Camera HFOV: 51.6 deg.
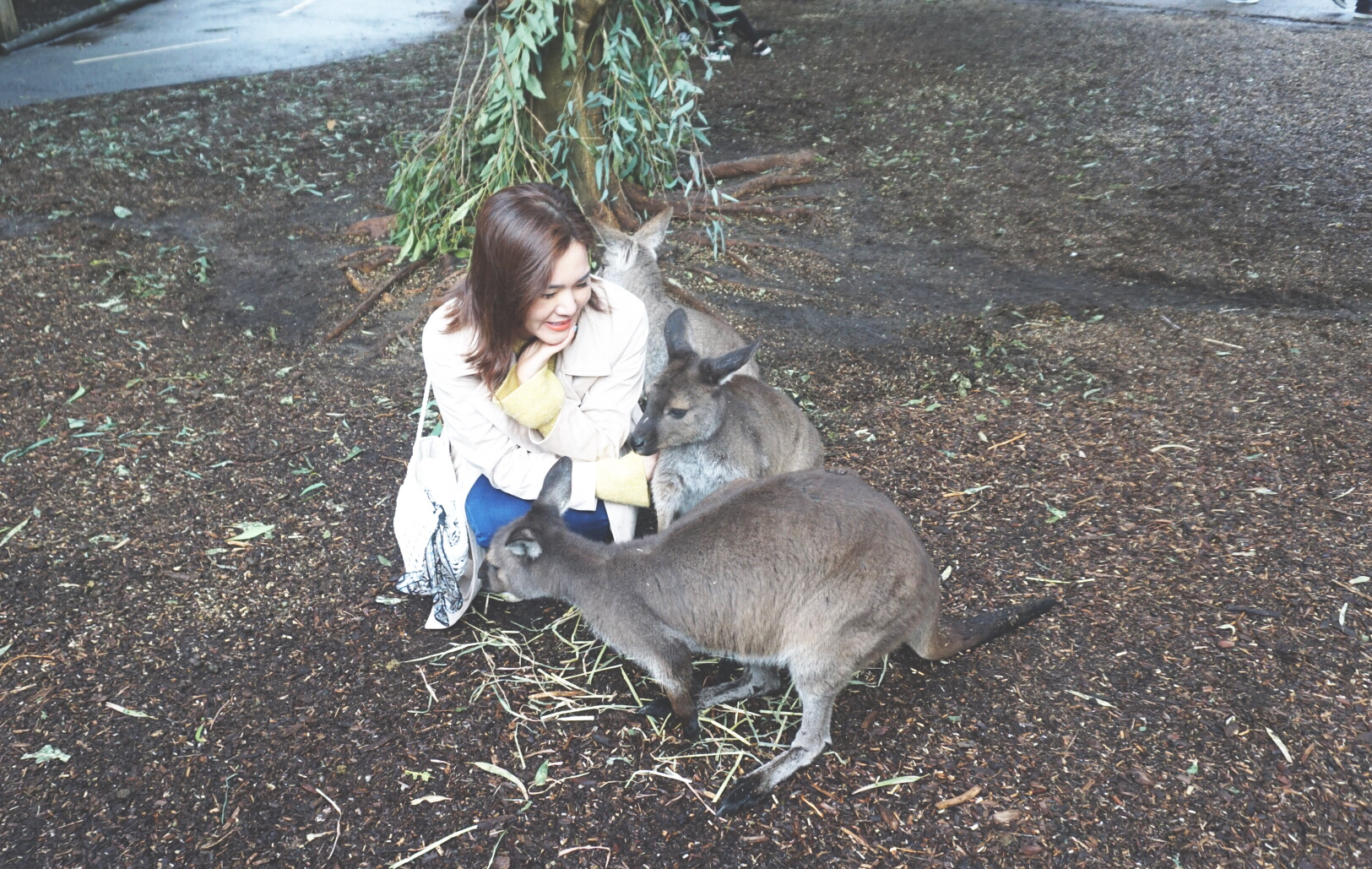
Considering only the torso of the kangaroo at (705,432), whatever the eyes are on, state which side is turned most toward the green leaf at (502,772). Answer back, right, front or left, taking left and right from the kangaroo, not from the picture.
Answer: front

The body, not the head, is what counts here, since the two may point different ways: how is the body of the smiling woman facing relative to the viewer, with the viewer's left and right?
facing the viewer

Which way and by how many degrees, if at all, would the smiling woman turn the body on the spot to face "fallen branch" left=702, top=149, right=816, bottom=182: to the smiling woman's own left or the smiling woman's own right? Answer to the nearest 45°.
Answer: approximately 180°

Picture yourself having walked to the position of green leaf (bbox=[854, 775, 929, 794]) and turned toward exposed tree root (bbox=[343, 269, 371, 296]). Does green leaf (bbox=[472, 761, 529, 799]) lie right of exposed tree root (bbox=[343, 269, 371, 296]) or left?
left

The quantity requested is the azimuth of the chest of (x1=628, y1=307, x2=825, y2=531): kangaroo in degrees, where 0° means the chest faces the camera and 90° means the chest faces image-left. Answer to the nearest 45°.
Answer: approximately 45°

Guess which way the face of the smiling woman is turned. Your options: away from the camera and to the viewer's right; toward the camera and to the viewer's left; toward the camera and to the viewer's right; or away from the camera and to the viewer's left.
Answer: toward the camera and to the viewer's right

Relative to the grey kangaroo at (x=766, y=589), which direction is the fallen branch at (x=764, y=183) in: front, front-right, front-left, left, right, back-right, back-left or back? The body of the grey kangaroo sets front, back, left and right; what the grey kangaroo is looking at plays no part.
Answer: right

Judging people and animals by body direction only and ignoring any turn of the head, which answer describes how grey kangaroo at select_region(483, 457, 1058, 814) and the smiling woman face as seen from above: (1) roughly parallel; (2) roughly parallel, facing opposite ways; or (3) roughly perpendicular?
roughly perpendicular

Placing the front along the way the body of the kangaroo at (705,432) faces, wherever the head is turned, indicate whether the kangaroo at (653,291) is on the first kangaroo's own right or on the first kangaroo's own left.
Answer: on the first kangaroo's own right

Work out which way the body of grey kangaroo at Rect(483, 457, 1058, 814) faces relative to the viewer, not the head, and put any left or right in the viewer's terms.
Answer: facing to the left of the viewer
